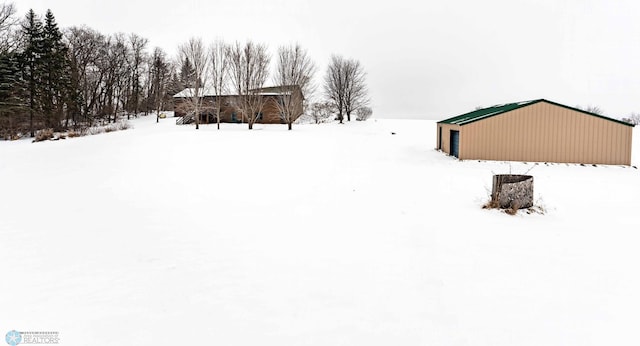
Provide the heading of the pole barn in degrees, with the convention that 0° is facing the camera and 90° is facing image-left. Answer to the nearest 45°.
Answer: approximately 90°

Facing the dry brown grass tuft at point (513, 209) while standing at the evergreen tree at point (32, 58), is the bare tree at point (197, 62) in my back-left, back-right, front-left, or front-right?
front-left

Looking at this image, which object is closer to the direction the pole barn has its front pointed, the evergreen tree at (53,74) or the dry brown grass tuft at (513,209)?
the evergreen tree

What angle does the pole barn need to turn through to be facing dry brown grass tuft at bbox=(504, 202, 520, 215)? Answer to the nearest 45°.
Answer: approximately 90° to its left

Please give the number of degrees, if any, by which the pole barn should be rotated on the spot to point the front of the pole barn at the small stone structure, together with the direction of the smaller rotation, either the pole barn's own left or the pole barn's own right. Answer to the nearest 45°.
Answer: approximately 90° to the pole barn's own left
